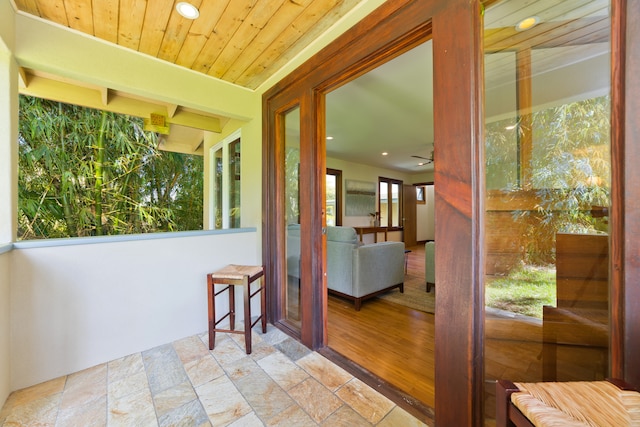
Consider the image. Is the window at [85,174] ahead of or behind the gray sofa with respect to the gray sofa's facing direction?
behind

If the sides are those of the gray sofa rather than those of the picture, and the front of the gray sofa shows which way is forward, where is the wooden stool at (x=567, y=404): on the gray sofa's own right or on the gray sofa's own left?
on the gray sofa's own right

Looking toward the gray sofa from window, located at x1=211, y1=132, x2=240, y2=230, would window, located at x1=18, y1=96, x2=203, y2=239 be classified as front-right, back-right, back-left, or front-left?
back-right

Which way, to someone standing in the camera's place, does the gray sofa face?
facing away from the viewer and to the right of the viewer

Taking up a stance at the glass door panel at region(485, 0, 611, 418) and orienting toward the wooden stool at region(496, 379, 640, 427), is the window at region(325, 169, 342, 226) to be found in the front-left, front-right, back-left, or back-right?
back-right

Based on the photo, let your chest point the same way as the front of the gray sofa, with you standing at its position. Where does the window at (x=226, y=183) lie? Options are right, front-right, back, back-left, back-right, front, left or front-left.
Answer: back-left
